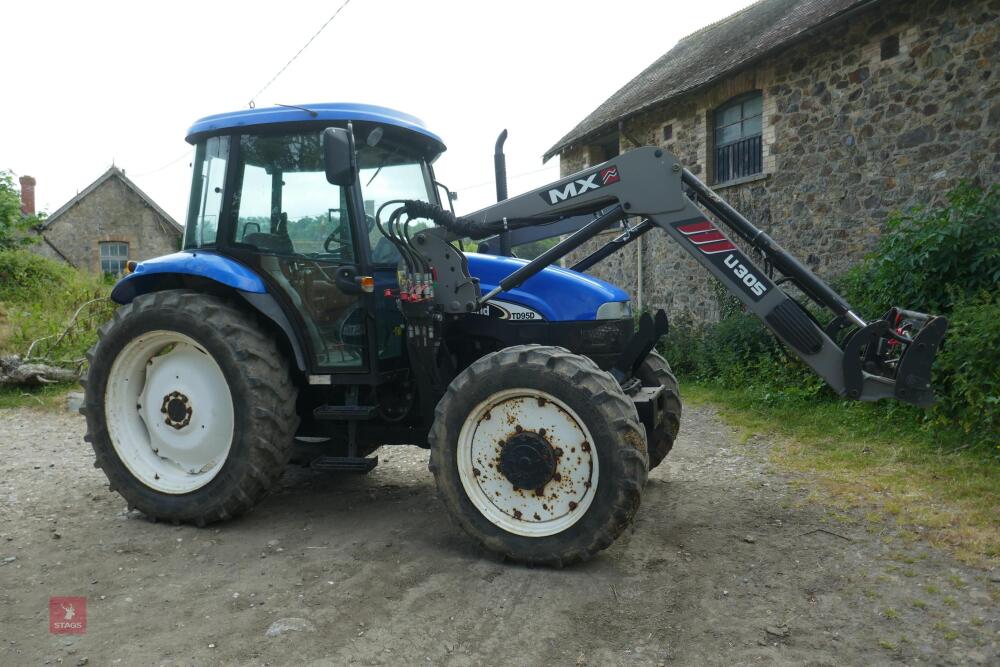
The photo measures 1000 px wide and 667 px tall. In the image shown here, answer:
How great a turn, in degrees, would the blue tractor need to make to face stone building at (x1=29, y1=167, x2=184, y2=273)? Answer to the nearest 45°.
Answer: approximately 180°

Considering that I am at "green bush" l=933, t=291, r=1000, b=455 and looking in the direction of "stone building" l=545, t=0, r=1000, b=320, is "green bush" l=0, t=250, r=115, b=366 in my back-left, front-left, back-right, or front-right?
front-left

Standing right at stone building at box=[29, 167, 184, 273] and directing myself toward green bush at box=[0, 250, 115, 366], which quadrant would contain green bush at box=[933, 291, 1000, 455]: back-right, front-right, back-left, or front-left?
front-left

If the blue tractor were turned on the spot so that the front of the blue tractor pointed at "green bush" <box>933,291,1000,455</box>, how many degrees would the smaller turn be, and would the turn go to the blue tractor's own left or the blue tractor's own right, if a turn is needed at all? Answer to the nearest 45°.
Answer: approximately 45° to the blue tractor's own left

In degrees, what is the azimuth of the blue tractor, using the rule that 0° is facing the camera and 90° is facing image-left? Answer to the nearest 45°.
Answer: approximately 315°

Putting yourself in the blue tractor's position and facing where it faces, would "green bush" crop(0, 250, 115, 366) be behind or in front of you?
behind

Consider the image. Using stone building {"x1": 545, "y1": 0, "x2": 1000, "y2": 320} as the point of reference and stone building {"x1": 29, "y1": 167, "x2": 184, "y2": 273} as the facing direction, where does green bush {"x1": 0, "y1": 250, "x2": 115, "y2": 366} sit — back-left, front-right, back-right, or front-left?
front-left
